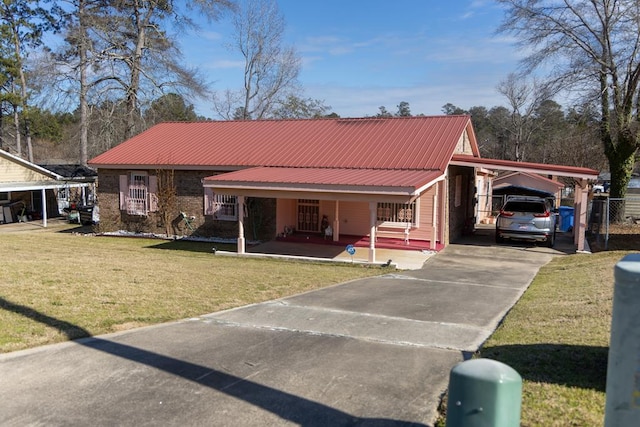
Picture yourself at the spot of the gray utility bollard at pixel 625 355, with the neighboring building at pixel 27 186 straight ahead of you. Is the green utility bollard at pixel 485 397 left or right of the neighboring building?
left

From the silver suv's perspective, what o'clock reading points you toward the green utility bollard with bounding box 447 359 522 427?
The green utility bollard is roughly at 6 o'clock from the silver suv.

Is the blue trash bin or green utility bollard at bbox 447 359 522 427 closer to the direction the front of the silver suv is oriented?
the blue trash bin

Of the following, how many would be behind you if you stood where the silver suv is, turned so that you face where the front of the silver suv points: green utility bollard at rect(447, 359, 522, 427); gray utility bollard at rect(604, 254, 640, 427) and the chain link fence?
2

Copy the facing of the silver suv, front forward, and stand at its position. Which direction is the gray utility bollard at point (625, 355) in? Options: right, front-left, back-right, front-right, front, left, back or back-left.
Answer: back

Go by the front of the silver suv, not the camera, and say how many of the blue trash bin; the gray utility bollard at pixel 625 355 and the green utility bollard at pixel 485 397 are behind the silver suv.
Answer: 2

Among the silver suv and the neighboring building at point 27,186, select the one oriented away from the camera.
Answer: the silver suv

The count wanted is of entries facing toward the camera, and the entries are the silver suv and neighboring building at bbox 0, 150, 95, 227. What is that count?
1

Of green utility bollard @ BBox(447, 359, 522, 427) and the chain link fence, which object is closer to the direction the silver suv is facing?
the chain link fence

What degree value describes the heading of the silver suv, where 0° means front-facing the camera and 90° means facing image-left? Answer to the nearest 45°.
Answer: approximately 180°

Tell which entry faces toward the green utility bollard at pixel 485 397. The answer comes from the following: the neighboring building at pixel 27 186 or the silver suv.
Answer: the neighboring building

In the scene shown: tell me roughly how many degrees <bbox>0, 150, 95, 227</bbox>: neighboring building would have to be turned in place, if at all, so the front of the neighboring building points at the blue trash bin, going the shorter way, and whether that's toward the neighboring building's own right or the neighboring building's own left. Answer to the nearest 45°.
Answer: approximately 45° to the neighboring building's own left

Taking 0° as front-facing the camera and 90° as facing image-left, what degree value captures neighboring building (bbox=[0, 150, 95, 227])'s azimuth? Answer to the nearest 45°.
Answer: approximately 0°

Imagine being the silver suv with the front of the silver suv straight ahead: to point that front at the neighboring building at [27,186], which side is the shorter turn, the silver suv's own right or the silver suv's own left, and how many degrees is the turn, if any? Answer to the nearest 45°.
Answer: approximately 90° to the silver suv's own left
